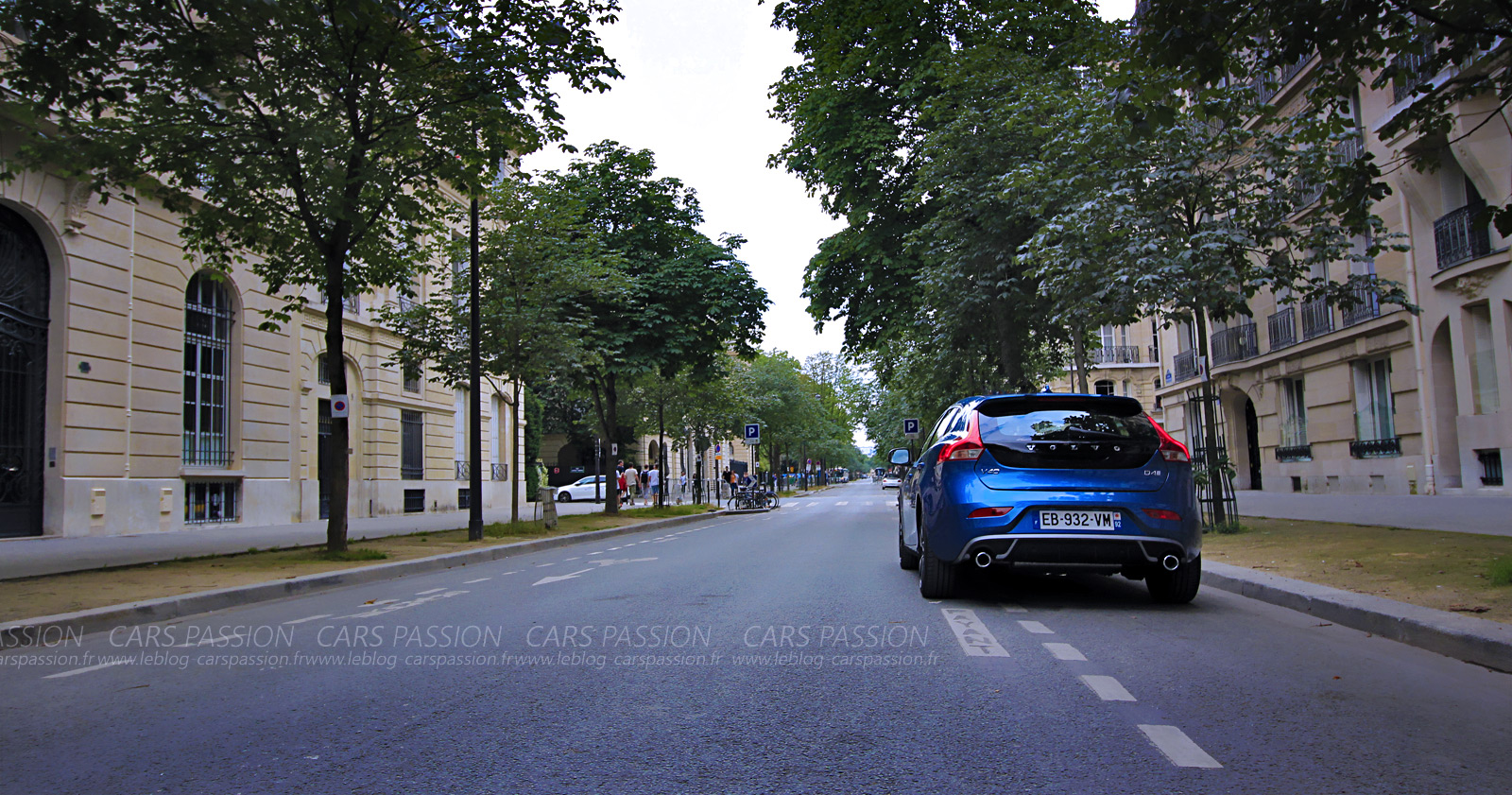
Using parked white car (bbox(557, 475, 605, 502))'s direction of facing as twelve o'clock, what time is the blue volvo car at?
The blue volvo car is roughly at 9 o'clock from the parked white car.

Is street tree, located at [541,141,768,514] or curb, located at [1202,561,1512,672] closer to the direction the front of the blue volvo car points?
the street tree

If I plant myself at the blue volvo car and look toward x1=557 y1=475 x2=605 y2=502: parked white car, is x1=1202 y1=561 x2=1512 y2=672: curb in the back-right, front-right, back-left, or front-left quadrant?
back-right

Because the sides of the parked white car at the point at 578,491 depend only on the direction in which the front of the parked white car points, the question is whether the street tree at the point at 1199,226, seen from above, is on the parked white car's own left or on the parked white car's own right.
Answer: on the parked white car's own left

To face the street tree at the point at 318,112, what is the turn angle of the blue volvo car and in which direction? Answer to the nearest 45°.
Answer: approximately 90° to its left

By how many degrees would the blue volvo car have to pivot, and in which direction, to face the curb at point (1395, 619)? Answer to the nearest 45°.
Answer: approximately 90° to its right

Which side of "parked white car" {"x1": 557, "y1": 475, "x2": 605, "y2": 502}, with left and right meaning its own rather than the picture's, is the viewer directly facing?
left

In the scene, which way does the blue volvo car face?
away from the camera

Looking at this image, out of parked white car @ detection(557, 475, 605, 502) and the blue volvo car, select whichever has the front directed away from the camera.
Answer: the blue volvo car

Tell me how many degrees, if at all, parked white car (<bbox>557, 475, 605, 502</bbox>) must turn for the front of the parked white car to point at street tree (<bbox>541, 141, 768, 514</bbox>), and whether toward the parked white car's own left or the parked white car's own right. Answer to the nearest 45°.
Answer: approximately 90° to the parked white car's own left

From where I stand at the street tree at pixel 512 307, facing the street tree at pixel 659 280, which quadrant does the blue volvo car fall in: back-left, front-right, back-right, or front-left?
back-right

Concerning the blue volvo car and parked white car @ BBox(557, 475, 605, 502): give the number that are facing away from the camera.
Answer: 1

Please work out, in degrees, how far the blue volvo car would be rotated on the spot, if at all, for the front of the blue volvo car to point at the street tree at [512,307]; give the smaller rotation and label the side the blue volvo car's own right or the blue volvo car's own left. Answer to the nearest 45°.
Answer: approximately 45° to the blue volvo car's own left
